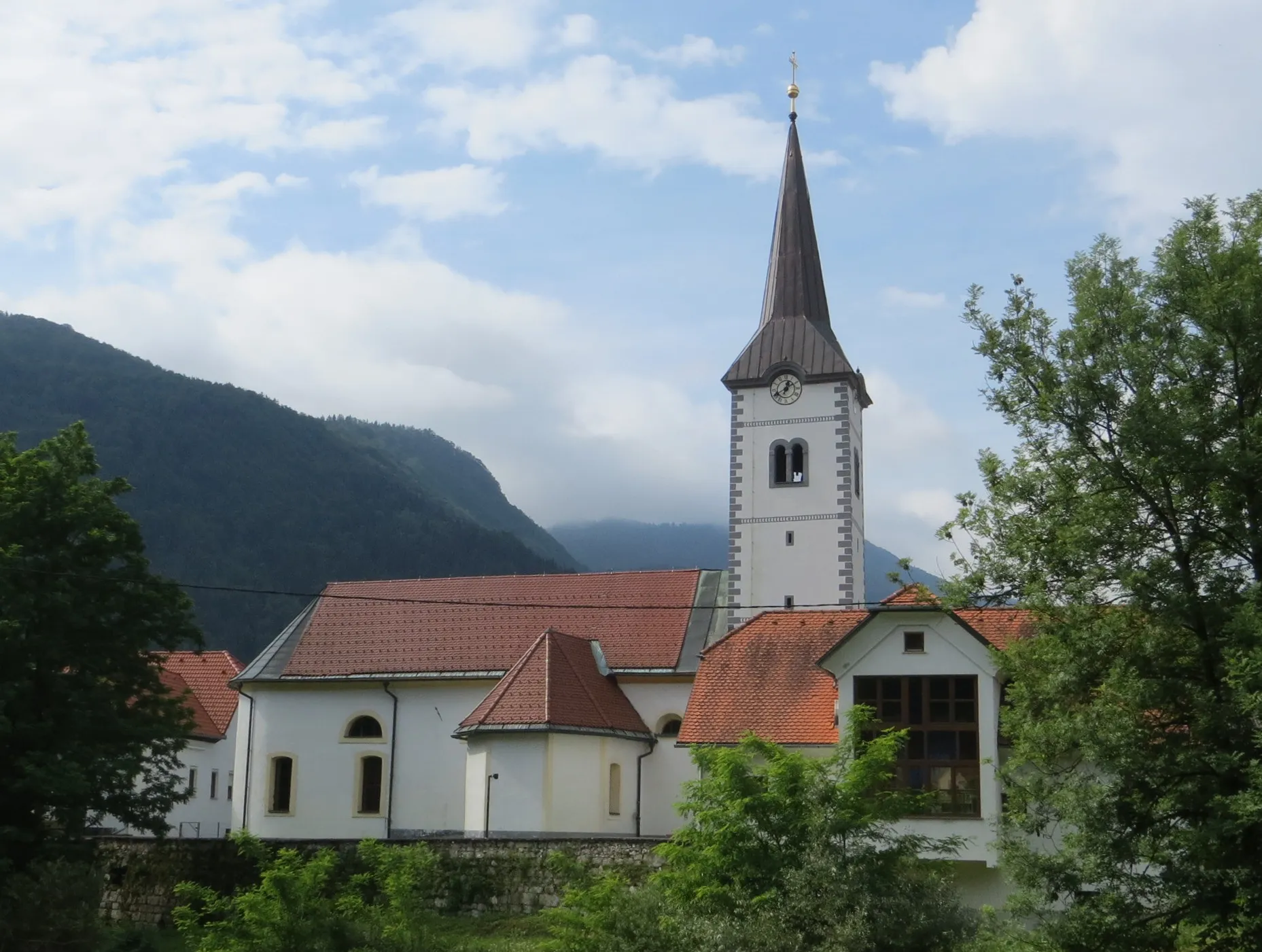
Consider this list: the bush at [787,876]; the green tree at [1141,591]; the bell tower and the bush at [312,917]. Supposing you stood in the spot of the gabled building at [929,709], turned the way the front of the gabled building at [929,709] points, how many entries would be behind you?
1

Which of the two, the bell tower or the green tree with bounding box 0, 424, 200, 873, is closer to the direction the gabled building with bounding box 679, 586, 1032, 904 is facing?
the green tree

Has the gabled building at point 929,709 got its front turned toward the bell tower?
no

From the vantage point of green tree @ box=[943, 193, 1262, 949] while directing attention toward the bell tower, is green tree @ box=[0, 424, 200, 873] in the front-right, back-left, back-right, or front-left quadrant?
front-left

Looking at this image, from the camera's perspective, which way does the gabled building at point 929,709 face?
toward the camera

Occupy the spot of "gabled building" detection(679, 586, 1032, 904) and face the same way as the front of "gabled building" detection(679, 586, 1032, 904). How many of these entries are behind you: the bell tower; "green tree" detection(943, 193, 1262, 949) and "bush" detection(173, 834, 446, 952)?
1

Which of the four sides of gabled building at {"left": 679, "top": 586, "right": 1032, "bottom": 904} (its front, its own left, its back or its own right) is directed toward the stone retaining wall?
right

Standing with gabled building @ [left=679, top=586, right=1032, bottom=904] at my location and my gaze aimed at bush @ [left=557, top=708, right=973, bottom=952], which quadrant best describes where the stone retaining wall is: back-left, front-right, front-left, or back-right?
front-right

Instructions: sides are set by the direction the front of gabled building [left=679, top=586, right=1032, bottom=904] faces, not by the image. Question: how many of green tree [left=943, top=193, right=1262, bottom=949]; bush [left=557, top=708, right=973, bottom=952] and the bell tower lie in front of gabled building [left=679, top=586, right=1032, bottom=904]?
2

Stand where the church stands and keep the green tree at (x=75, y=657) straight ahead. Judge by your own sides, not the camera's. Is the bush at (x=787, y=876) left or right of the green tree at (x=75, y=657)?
left

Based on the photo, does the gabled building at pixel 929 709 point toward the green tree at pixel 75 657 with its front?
no

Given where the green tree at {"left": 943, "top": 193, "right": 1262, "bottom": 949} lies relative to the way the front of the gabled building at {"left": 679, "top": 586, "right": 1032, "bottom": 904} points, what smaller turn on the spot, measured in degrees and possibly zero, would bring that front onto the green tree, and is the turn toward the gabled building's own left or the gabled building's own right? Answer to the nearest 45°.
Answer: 0° — it already faces it

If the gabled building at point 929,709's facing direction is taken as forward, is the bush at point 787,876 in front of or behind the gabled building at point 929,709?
in front
